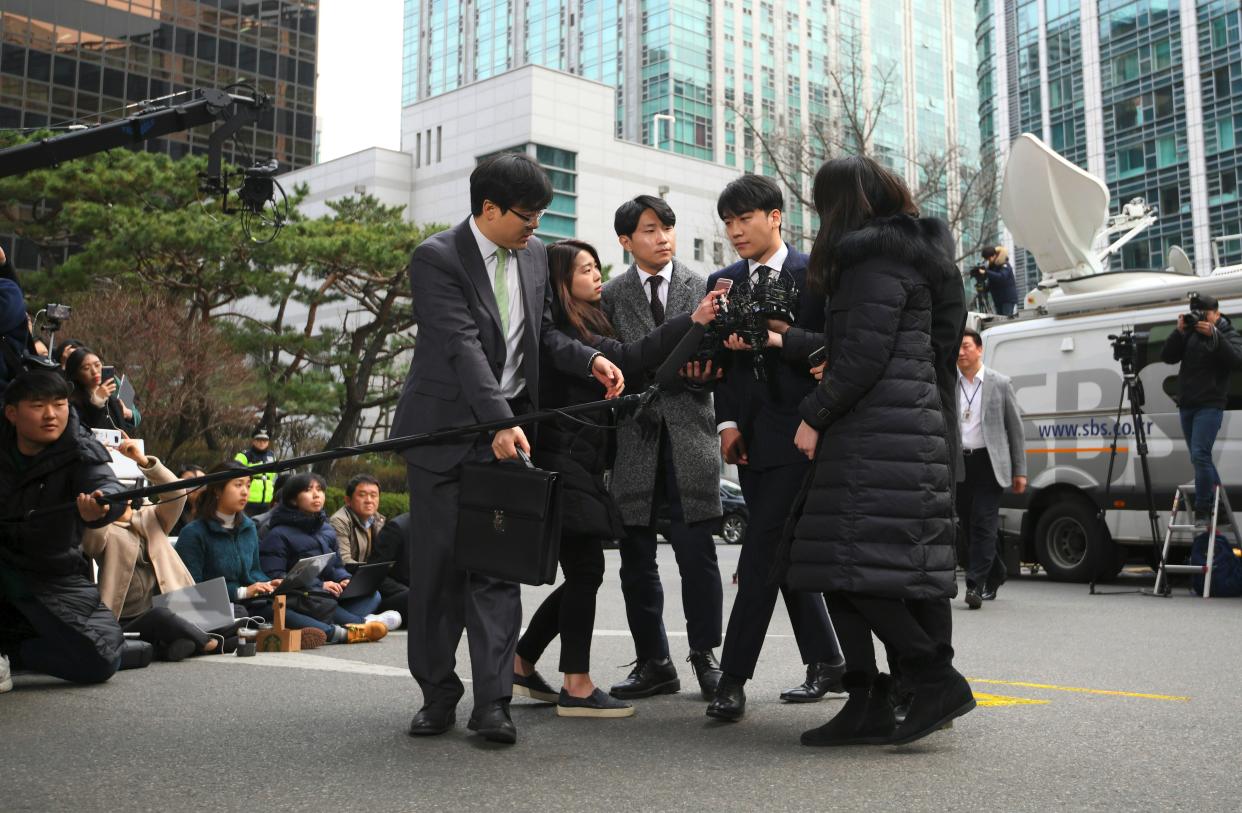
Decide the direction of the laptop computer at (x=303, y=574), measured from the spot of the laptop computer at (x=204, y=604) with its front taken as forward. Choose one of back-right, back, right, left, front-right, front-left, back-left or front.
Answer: right

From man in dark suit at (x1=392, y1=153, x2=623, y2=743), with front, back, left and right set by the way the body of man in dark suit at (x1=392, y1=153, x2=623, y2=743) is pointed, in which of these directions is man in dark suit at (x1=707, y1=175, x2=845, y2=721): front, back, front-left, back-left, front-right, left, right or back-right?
front-left

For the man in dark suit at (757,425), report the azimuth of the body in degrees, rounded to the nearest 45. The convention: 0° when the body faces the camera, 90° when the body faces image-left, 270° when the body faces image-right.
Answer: approximately 45°

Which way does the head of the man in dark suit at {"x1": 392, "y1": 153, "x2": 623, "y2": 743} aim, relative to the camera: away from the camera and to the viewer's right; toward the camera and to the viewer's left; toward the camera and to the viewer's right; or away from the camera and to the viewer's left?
toward the camera and to the viewer's right

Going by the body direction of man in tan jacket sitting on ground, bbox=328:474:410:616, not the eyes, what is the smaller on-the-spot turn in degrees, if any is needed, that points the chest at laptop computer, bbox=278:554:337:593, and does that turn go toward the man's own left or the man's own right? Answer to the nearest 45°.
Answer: approximately 45° to the man's own right

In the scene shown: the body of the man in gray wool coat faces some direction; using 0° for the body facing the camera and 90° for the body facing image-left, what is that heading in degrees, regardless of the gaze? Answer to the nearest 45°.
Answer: approximately 0°

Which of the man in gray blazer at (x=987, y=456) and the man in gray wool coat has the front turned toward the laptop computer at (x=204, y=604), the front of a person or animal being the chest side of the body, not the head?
the man in gray blazer

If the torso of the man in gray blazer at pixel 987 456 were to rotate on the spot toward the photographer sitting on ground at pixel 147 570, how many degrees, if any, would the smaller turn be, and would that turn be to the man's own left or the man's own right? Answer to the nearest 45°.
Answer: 0° — they already face them

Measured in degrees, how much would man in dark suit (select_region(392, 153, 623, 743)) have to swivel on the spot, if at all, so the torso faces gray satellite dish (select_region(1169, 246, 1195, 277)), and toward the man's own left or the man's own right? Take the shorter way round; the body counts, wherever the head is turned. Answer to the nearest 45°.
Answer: approximately 90° to the man's own left

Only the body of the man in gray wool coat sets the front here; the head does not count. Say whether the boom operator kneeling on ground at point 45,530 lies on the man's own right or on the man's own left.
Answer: on the man's own right

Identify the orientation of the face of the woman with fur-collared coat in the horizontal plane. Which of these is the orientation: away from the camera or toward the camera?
away from the camera
